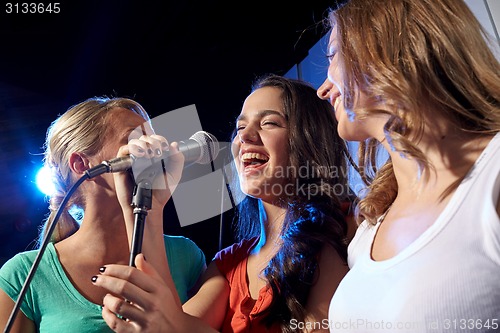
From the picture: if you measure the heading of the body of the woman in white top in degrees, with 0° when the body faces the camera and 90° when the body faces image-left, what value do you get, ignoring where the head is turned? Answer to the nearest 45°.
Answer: approximately 45°

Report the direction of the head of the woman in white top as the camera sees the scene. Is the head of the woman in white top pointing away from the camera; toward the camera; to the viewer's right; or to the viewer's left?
to the viewer's left
